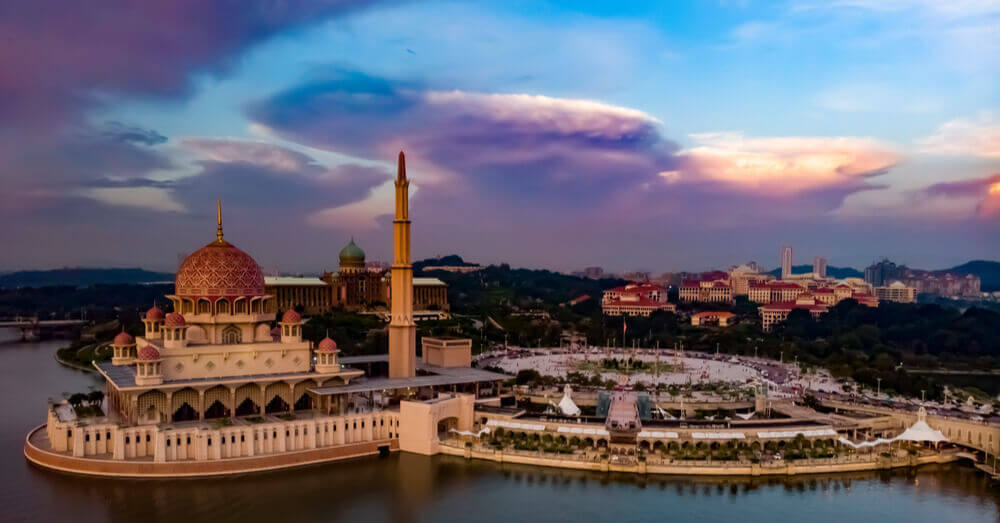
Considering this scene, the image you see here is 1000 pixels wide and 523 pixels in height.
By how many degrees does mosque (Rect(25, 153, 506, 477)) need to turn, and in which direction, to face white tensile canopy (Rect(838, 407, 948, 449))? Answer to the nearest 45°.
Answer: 0° — it already faces it

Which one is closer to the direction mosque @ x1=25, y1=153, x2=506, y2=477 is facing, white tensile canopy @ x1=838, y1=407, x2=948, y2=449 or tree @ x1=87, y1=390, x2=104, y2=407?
the white tensile canopy

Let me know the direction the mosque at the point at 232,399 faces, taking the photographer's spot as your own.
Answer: facing to the right of the viewer
